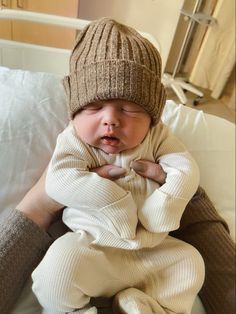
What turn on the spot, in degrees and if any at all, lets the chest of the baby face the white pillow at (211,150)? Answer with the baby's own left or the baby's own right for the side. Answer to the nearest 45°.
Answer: approximately 135° to the baby's own left

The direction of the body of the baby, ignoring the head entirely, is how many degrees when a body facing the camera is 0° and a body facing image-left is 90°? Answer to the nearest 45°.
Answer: approximately 0°
